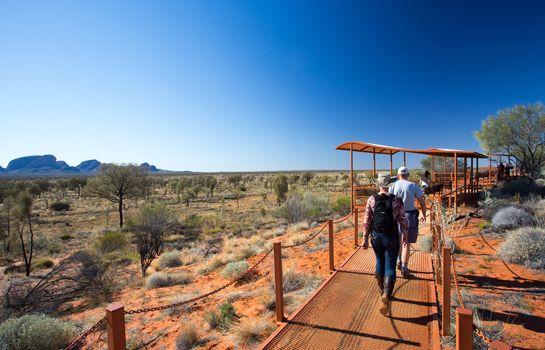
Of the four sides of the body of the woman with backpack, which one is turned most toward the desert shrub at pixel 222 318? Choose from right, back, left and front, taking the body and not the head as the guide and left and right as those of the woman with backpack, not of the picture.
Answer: left

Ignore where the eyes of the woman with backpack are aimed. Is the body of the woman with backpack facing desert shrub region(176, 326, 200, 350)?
no

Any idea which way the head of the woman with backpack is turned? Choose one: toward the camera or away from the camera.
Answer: away from the camera

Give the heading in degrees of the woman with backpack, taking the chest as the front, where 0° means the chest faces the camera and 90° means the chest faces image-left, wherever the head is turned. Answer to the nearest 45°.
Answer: approximately 180°

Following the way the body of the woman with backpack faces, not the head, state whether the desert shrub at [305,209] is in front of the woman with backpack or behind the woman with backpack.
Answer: in front

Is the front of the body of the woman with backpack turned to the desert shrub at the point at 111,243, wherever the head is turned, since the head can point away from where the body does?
no

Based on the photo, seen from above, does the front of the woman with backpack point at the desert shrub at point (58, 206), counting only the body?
no

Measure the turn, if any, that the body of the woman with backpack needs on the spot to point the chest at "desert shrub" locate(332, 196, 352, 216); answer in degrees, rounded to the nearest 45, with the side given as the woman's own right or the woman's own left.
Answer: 0° — they already face it

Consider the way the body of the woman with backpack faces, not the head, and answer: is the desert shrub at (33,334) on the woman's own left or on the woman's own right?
on the woman's own left

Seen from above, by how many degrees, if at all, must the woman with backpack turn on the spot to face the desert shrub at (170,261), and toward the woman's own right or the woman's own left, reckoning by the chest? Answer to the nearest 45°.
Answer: approximately 45° to the woman's own left

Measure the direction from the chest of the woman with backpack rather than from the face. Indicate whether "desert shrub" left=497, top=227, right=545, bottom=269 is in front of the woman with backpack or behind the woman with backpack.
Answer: in front

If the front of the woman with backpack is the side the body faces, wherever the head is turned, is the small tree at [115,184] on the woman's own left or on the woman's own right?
on the woman's own left

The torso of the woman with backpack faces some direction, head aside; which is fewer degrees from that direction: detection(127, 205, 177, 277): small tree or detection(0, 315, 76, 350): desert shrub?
the small tree

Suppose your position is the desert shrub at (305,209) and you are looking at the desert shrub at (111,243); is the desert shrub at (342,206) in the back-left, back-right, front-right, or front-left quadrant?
back-left

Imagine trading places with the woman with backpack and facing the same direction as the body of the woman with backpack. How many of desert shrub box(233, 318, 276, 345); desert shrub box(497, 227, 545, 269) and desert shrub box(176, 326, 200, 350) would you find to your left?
2

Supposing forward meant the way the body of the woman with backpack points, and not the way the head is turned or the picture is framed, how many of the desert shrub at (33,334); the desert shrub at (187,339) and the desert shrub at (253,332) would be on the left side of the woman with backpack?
3
